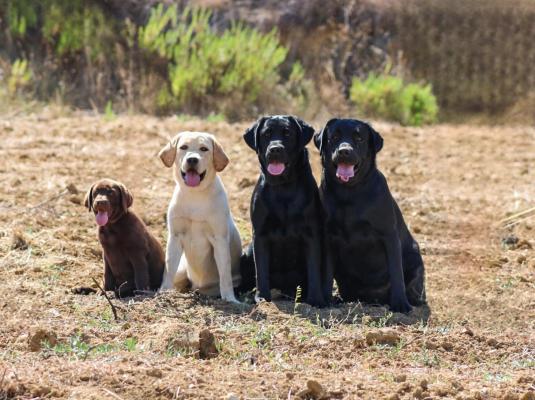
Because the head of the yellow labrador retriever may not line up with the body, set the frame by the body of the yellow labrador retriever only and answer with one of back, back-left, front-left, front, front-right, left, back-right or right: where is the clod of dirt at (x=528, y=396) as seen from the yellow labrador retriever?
front-left

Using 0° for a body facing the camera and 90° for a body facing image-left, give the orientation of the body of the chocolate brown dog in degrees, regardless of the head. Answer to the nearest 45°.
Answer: approximately 45°

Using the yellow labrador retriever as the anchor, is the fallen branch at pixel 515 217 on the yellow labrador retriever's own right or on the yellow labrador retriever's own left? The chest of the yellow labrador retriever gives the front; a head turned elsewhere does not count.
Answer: on the yellow labrador retriever's own left

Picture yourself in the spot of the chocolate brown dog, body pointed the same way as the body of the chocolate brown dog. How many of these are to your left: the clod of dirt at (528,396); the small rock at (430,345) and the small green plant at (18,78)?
2

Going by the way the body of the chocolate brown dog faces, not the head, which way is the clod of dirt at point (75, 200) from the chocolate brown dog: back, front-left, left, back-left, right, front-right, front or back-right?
back-right

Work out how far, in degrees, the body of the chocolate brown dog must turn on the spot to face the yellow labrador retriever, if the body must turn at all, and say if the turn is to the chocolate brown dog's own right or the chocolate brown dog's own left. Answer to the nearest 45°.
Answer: approximately 135° to the chocolate brown dog's own left

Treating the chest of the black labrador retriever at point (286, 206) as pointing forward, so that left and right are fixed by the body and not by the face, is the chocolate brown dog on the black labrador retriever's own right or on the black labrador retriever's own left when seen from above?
on the black labrador retriever's own right

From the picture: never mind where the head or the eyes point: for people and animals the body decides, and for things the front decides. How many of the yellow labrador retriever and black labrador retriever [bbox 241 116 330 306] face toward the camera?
2

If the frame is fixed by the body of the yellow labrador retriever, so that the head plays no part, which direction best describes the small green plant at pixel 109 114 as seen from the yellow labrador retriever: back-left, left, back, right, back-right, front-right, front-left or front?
back

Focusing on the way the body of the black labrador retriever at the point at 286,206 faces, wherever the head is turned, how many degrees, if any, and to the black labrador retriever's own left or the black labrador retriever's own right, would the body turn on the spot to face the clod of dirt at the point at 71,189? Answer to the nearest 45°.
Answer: approximately 135° to the black labrador retriever's own right

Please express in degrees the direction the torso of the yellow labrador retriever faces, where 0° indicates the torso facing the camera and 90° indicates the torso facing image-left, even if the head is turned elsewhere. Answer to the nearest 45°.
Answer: approximately 0°

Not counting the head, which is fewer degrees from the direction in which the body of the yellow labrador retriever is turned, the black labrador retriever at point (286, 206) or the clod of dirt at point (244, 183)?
the black labrador retriever

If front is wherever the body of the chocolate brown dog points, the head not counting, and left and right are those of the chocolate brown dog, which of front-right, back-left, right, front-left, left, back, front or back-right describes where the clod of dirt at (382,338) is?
left
